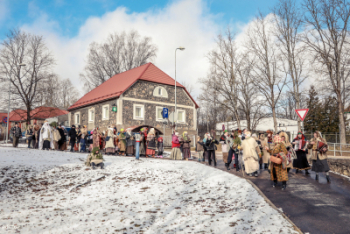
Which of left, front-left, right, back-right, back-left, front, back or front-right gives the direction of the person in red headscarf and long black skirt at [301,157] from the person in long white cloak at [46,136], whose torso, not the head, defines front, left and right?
front-left

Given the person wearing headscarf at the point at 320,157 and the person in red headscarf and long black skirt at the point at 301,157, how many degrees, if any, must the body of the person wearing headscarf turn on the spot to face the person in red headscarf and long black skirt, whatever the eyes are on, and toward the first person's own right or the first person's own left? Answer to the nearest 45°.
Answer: approximately 135° to the first person's own right

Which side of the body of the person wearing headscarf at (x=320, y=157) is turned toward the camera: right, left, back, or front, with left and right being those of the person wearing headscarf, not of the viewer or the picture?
front

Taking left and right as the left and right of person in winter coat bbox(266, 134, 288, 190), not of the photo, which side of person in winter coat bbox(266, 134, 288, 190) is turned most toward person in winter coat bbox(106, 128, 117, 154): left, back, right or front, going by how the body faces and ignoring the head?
right

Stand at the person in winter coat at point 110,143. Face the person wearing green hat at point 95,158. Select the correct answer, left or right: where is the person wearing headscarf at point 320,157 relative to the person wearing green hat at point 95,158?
left

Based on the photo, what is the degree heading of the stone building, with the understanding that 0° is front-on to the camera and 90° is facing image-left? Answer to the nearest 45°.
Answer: approximately 315°

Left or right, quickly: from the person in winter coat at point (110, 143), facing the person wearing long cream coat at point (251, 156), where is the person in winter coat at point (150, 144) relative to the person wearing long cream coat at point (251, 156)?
left

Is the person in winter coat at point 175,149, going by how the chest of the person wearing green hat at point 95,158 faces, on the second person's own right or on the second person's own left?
on the second person's own left

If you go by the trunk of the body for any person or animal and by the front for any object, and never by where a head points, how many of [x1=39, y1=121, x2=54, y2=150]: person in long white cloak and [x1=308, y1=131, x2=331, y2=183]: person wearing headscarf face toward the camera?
2

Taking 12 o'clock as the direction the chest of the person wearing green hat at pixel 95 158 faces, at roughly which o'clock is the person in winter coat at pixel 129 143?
The person in winter coat is roughly at 8 o'clock from the person wearing green hat.

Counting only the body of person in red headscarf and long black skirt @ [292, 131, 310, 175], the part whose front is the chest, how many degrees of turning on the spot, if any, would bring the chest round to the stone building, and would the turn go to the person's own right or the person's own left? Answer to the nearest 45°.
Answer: approximately 90° to the person's own right

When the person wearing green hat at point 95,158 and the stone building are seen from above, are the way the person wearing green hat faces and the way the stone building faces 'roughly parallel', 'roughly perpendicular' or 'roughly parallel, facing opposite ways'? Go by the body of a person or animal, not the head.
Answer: roughly parallel
